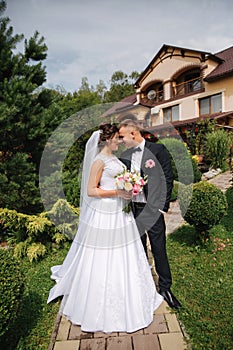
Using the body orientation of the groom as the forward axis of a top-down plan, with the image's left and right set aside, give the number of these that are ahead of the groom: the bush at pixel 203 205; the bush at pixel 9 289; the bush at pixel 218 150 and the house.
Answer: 1

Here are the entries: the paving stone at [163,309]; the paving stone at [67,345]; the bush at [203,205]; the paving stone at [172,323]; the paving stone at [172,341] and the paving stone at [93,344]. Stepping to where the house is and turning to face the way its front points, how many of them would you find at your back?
0

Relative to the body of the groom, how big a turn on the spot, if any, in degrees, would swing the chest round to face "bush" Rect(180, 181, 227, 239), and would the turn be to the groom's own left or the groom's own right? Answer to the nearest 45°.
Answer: approximately 180°

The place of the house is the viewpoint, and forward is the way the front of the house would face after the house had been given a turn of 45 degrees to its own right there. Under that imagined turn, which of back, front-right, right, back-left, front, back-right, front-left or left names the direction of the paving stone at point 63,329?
left

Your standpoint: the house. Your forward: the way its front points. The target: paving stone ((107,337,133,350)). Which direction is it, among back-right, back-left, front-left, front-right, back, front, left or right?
front-left

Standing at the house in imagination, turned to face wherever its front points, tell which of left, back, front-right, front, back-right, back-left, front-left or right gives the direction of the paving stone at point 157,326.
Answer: front-left

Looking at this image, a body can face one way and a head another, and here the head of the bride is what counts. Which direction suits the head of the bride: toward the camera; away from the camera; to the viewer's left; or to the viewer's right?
to the viewer's right

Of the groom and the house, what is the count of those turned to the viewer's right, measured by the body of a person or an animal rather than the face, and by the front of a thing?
0

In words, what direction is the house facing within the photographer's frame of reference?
facing the viewer and to the left of the viewer

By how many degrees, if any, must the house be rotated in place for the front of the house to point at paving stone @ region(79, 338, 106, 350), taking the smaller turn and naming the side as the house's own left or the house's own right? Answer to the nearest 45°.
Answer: approximately 45° to the house's own left

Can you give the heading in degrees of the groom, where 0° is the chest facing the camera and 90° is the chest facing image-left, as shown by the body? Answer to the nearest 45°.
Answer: approximately 45°

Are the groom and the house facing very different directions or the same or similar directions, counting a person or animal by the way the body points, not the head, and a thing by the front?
same or similar directions
